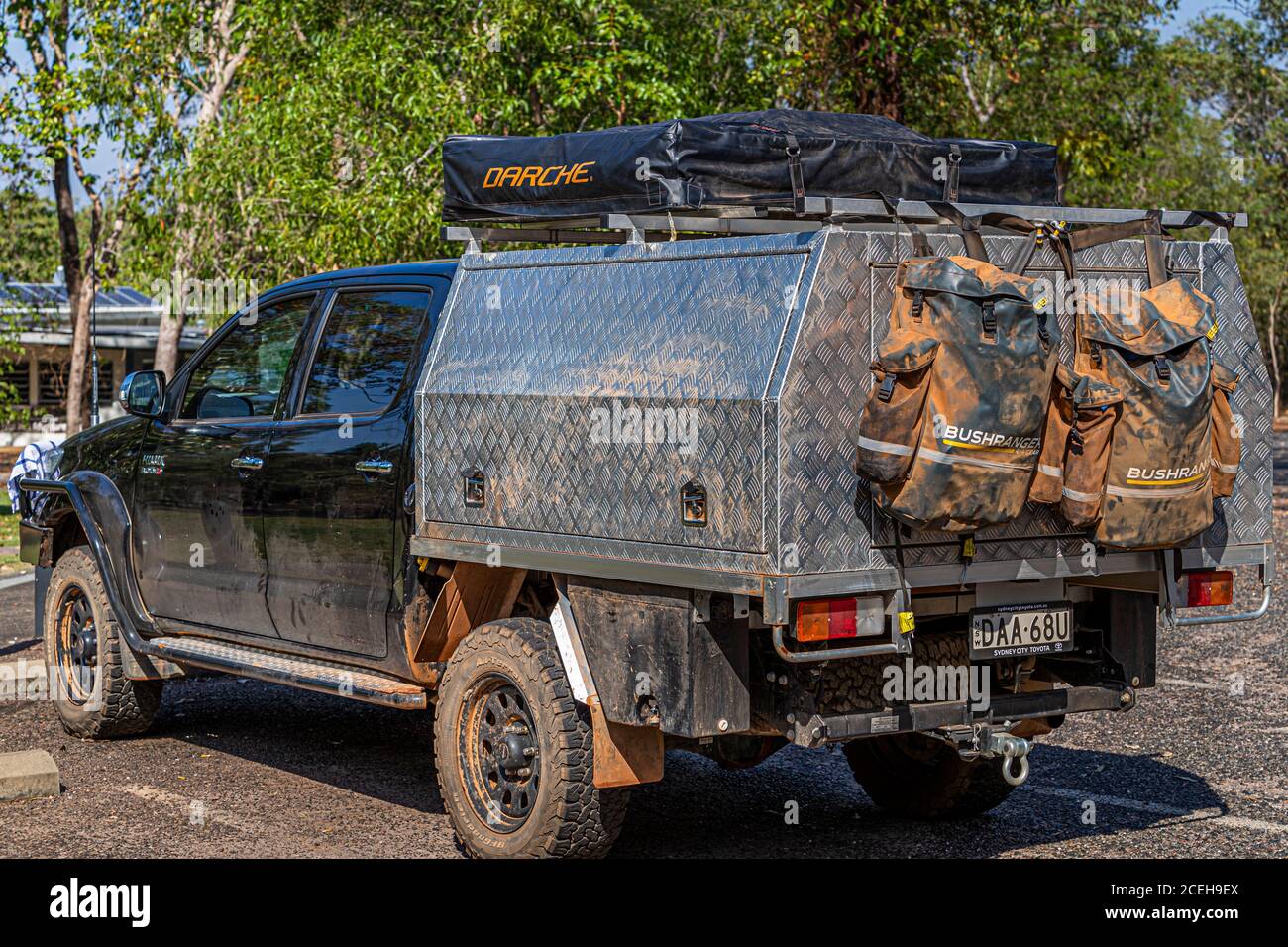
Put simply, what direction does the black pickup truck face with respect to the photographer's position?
facing away from the viewer and to the left of the viewer

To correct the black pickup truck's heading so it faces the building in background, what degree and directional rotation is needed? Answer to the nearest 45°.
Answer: approximately 45° to its right

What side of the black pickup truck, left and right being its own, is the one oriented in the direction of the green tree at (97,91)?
front
